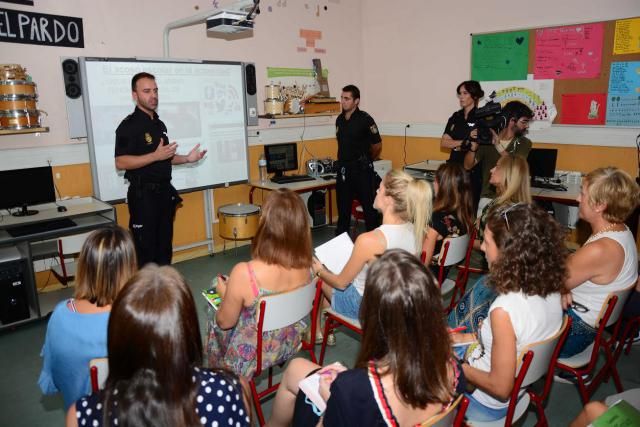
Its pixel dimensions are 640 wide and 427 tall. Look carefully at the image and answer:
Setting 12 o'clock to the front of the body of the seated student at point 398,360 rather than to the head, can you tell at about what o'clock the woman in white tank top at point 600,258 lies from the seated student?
The woman in white tank top is roughly at 3 o'clock from the seated student.

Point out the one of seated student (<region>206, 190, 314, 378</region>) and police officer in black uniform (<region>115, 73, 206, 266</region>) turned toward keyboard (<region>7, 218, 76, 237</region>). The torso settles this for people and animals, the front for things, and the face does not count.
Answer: the seated student

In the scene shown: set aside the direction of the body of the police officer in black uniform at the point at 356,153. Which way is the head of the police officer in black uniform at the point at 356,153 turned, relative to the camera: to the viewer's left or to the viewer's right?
to the viewer's left

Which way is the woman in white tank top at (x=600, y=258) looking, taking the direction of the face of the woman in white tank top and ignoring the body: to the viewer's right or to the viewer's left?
to the viewer's left

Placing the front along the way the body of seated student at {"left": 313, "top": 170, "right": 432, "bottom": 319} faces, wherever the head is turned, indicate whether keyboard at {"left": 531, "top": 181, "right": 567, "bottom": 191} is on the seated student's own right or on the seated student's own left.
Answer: on the seated student's own right

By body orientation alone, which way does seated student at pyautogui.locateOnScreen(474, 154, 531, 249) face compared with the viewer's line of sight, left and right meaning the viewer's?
facing to the left of the viewer

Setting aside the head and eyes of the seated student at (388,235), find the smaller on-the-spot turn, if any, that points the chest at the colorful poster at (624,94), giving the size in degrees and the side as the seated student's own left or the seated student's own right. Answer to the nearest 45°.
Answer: approximately 90° to the seated student's own right

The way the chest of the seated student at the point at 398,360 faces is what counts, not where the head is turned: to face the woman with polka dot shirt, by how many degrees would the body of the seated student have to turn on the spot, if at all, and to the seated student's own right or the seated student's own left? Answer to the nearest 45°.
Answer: approximately 45° to the seated student's own left

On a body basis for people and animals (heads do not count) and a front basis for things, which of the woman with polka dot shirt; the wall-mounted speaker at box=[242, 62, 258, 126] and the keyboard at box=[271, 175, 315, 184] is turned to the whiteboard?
the woman with polka dot shirt

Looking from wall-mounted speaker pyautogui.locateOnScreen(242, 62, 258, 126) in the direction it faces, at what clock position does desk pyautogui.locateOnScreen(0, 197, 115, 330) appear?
The desk is roughly at 3 o'clock from the wall-mounted speaker.
